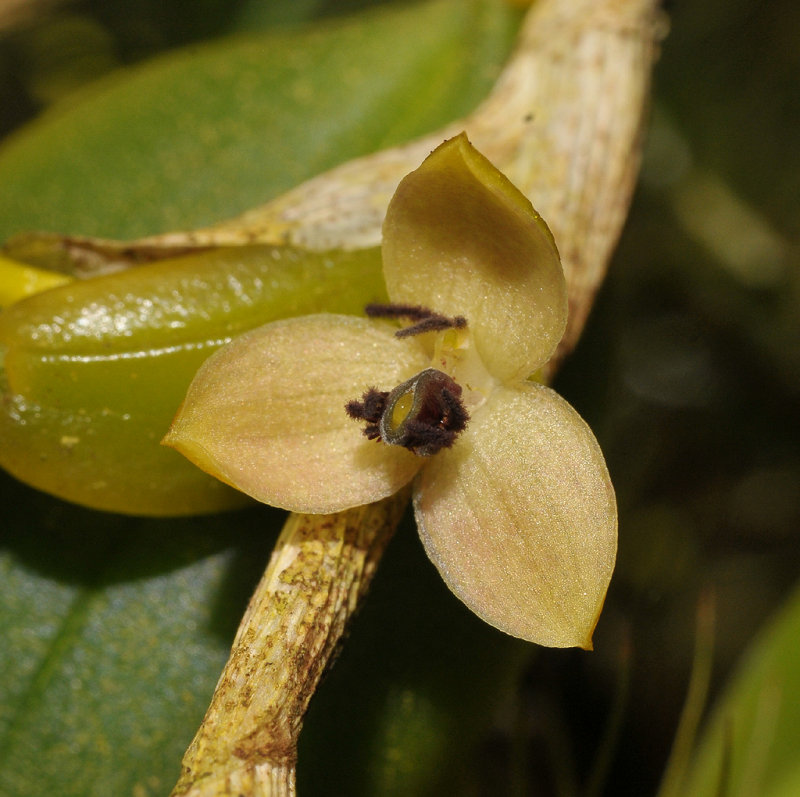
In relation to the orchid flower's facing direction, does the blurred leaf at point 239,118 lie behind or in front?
behind

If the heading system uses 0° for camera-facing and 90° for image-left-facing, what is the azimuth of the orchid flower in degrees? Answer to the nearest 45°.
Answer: approximately 0°
